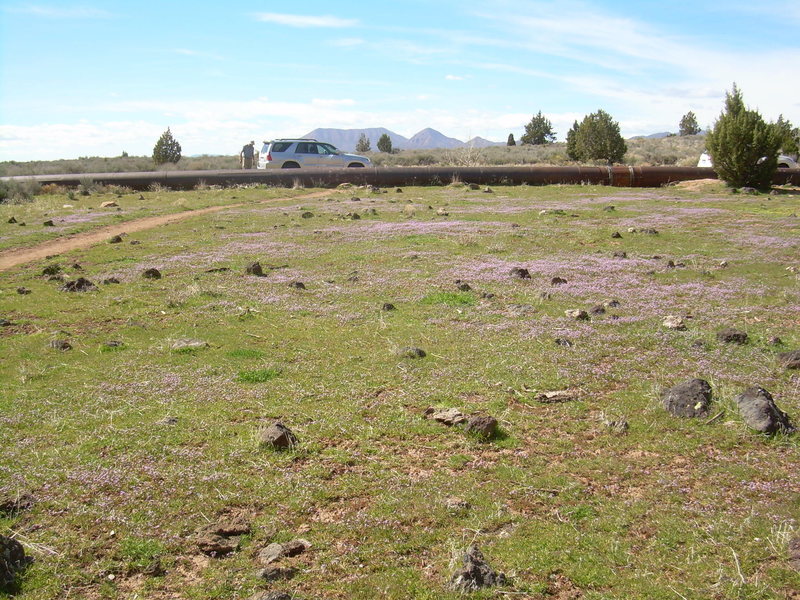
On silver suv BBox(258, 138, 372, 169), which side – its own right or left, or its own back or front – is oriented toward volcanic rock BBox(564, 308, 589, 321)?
right

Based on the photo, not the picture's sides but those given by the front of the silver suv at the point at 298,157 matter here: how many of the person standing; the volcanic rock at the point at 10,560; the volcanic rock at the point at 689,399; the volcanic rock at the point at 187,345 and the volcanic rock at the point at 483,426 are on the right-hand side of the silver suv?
4

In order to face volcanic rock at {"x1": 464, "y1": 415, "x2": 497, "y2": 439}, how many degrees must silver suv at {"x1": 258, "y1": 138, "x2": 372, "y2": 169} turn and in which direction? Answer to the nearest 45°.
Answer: approximately 90° to its right

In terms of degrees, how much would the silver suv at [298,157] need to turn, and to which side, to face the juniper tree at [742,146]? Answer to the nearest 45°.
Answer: approximately 45° to its right

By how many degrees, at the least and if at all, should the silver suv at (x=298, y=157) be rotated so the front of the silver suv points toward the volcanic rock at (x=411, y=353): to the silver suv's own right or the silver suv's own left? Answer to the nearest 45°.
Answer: approximately 90° to the silver suv's own right

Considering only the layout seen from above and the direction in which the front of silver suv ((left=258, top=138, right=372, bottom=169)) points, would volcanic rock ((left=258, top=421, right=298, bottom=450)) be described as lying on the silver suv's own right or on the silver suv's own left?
on the silver suv's own right

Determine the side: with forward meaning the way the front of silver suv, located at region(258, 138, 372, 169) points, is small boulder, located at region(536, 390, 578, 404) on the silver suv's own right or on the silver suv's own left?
on the silver suv's own right

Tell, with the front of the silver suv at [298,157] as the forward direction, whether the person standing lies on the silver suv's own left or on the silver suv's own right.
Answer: on the silver suv's own left

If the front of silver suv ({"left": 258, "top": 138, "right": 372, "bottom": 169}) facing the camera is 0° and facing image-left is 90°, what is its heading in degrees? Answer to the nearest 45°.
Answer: approximately 270°

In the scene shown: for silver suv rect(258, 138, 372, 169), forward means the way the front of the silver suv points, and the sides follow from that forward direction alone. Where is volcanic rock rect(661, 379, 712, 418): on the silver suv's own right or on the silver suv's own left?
on the silver suv's own right

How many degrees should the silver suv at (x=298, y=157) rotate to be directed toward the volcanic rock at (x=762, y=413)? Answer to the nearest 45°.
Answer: approximately 90° to its right

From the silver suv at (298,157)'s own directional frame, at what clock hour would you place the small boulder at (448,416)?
The small boulder is roughly at 3 o'clock from the silver suv.

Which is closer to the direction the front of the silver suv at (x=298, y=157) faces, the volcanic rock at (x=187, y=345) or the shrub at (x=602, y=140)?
the shrub

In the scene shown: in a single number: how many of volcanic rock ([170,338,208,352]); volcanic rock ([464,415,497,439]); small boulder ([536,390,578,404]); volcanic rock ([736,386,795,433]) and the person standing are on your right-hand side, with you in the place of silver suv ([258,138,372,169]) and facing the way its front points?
4
